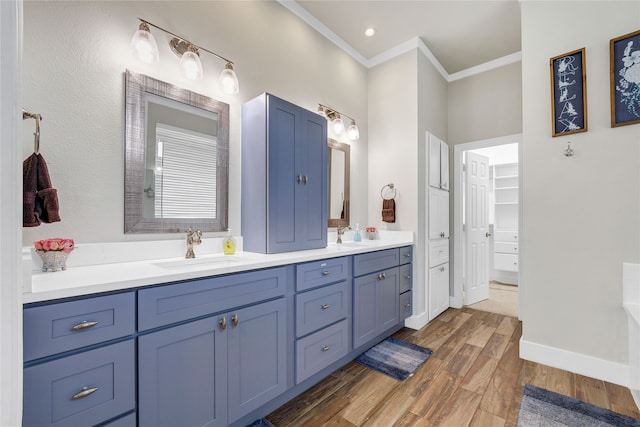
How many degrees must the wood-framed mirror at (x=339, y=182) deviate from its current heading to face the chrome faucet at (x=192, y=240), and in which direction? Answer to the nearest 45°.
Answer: approximately 90° to its right

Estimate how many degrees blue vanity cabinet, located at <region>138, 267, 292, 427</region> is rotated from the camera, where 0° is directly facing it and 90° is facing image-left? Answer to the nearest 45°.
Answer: approximately 315°

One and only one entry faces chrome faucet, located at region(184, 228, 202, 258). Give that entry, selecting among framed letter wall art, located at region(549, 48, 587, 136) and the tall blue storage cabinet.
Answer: the framed letter wall art

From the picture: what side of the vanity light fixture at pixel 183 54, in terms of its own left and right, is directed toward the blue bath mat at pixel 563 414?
front

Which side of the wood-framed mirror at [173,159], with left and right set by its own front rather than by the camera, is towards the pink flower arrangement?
right

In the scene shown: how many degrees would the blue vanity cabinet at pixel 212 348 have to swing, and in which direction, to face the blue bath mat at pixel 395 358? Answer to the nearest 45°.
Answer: approximately 45° to its left

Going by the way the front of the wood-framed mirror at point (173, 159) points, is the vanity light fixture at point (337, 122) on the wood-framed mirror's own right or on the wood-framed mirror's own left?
on the wood-framed mirror's own left

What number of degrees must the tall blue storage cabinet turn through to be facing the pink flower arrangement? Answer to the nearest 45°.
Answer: approximately 90° to its right

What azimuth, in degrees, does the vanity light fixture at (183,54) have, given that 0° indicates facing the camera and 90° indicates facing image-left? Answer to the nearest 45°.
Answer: approximately 315°

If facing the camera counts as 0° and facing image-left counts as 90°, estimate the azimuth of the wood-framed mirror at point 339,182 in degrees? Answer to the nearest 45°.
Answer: approximately 315°

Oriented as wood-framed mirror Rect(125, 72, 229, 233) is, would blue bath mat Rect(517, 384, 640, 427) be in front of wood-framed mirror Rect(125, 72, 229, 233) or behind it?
in front

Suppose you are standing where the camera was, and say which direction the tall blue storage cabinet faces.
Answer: facing the viewer and to the right of the viewer

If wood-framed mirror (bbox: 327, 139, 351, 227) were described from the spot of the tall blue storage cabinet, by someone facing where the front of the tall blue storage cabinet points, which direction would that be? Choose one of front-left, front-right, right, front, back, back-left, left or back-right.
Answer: left
